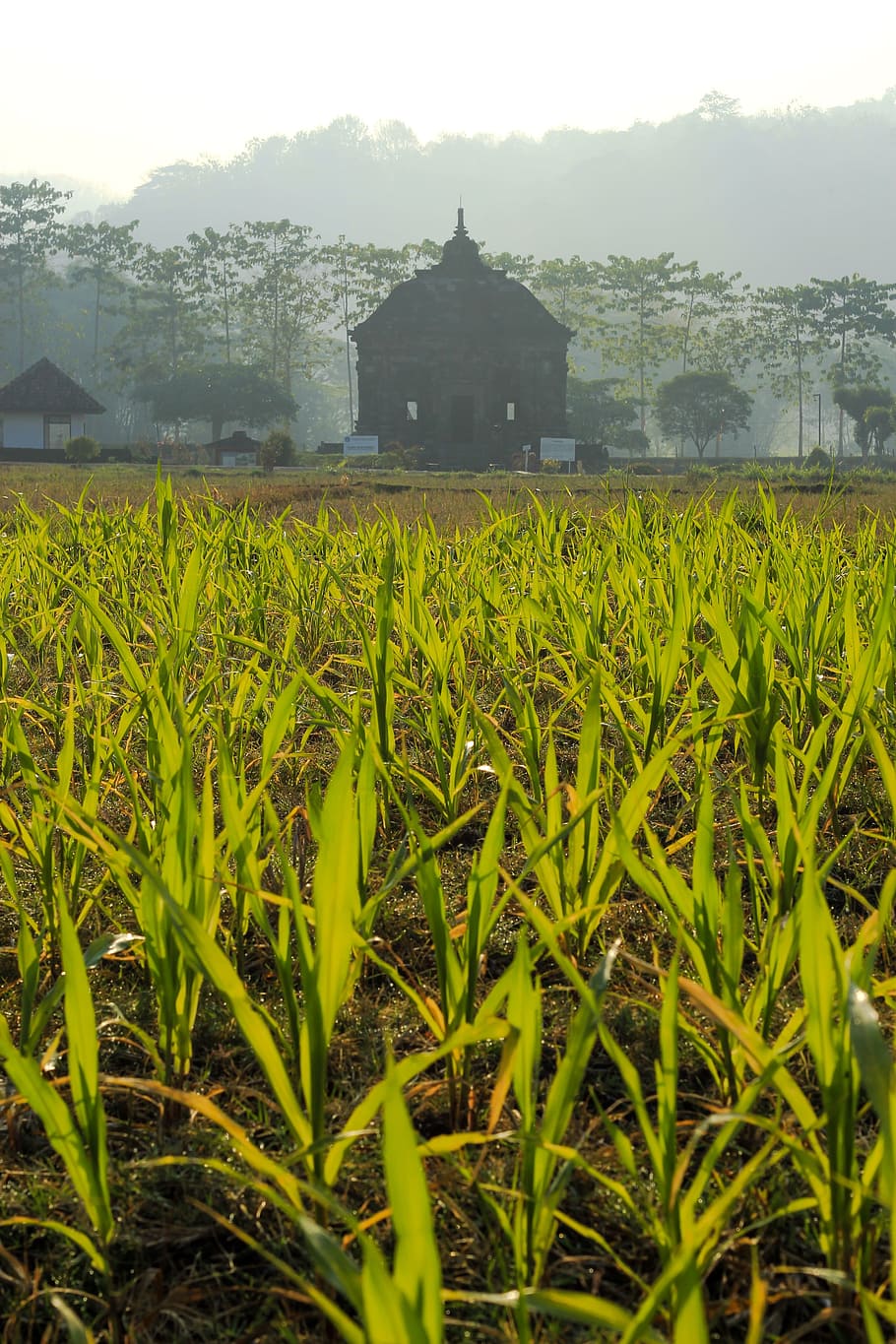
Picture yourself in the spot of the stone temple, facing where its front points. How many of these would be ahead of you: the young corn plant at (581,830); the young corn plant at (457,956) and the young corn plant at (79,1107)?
3

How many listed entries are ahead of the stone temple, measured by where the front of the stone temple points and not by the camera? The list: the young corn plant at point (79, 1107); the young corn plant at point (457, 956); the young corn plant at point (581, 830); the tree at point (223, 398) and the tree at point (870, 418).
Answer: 3

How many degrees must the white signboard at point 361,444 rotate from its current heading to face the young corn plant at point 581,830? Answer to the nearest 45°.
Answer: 0° — it already faces it

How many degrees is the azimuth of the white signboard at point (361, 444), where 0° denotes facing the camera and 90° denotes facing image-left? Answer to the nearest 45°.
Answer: approximately 0°

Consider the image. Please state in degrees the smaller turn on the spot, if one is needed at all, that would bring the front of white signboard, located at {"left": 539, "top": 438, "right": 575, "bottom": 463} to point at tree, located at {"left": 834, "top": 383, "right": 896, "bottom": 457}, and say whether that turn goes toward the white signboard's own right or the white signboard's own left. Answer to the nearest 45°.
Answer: approximately 135° to the white signboard's own left

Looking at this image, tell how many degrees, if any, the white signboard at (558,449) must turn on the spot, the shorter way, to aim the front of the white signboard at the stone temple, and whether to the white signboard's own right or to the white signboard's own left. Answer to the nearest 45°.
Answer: approximately 135° to the white signboard's own right

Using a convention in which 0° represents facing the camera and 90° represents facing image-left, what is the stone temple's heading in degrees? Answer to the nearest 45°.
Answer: approximately 0°

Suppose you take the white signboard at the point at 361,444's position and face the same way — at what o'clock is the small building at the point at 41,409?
The small building is roughly at 4 o'clock from the white signboard.

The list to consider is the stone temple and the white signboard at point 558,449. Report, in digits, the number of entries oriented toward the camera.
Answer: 2
